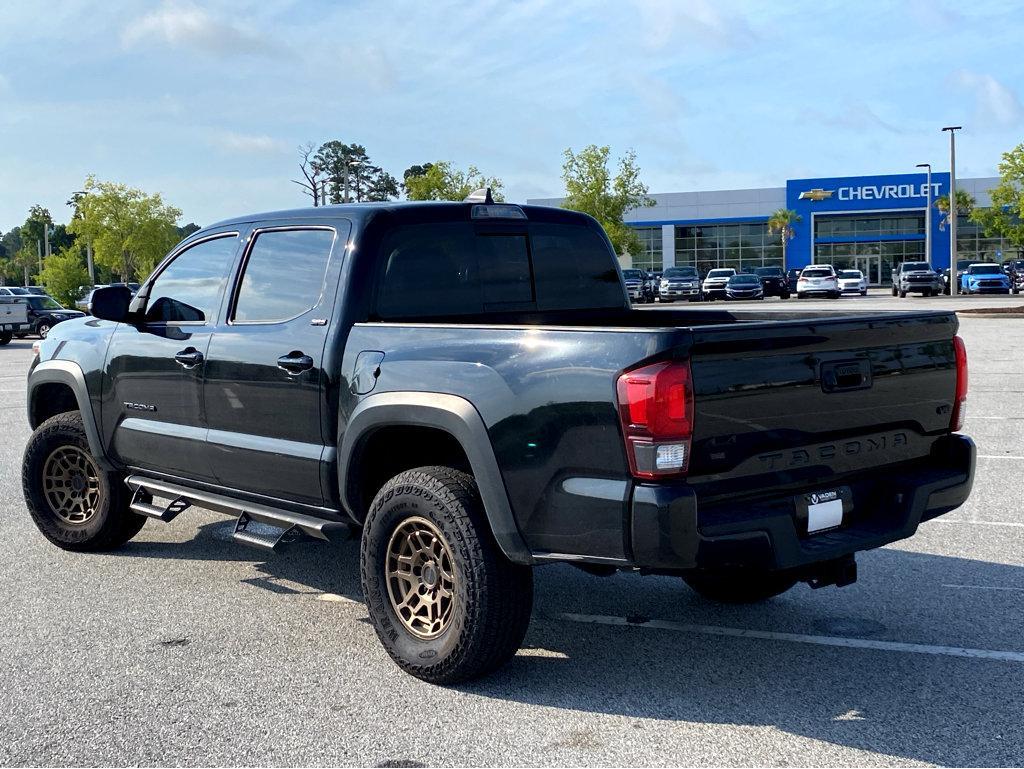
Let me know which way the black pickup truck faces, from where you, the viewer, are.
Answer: facing away from the viewer and to the left of the viewer

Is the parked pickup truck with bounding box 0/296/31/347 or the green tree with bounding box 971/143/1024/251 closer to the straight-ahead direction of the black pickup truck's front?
the parked pickup truck

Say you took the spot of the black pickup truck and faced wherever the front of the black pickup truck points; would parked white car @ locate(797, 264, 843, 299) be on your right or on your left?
on your right

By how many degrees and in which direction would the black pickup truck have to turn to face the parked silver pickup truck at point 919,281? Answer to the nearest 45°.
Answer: approximately 90° to its right

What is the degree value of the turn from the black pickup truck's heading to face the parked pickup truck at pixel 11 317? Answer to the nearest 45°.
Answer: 0° — it already faces it

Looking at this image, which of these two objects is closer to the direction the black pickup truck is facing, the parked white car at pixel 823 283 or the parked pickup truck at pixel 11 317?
the parked pickup truck

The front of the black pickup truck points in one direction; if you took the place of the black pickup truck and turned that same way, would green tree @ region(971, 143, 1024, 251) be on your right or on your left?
on your right
